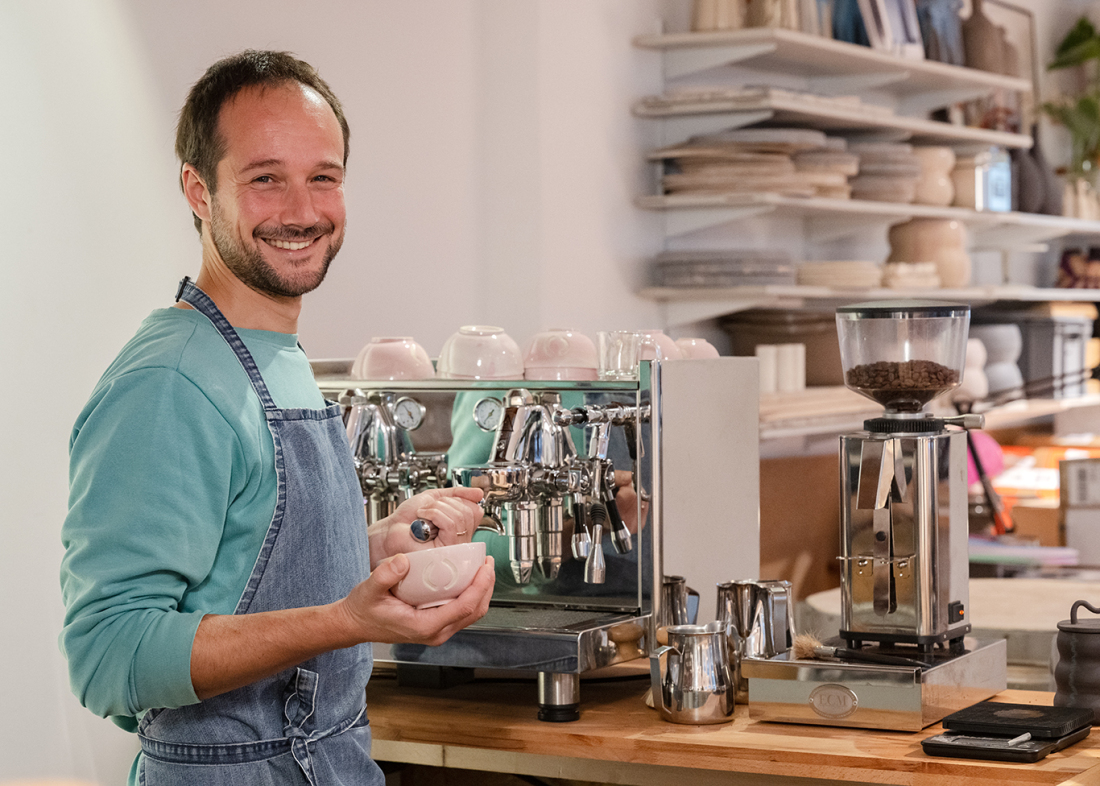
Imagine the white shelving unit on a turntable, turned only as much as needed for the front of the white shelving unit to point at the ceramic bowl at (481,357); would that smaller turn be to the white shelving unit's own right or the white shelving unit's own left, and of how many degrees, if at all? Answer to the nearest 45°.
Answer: approximately 45° to the white shelving unit's own right

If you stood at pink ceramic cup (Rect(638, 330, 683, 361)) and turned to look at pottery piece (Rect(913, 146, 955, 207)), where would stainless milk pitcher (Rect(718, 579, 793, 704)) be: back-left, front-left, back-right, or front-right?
back-right

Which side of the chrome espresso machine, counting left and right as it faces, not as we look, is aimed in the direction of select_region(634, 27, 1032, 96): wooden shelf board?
back

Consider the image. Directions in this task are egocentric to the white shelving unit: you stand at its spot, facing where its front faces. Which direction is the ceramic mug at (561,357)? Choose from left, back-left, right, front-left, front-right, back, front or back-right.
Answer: front-right

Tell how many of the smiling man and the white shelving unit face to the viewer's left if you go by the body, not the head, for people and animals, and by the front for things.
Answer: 0

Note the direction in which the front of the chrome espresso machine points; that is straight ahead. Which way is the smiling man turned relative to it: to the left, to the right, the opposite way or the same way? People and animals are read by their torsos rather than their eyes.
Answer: to the left

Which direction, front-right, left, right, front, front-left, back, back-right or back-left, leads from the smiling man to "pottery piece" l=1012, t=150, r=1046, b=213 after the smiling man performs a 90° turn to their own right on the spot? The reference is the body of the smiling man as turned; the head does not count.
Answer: back

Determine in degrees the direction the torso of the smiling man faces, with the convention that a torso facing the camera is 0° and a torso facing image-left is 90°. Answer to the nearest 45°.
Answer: approximately 315°

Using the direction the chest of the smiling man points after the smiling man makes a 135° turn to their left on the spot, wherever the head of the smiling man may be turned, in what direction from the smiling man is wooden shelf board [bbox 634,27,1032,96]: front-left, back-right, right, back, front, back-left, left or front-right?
front-right
